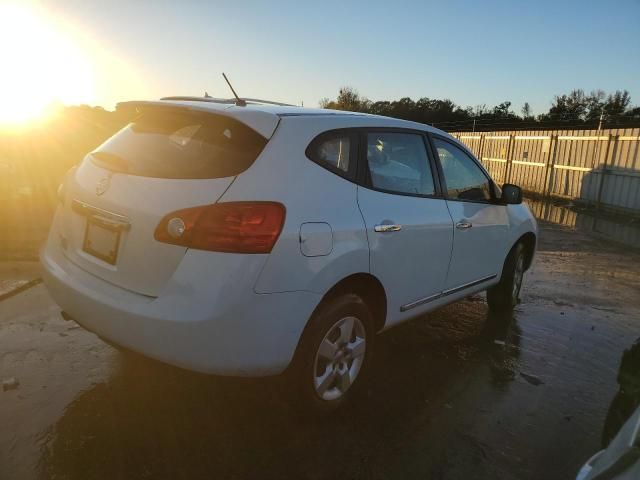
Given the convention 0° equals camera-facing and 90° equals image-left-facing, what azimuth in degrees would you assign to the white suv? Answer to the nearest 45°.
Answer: approximately 225°

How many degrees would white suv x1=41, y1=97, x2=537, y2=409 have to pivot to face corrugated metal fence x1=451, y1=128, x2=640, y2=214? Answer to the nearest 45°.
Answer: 0° — it already faces it
